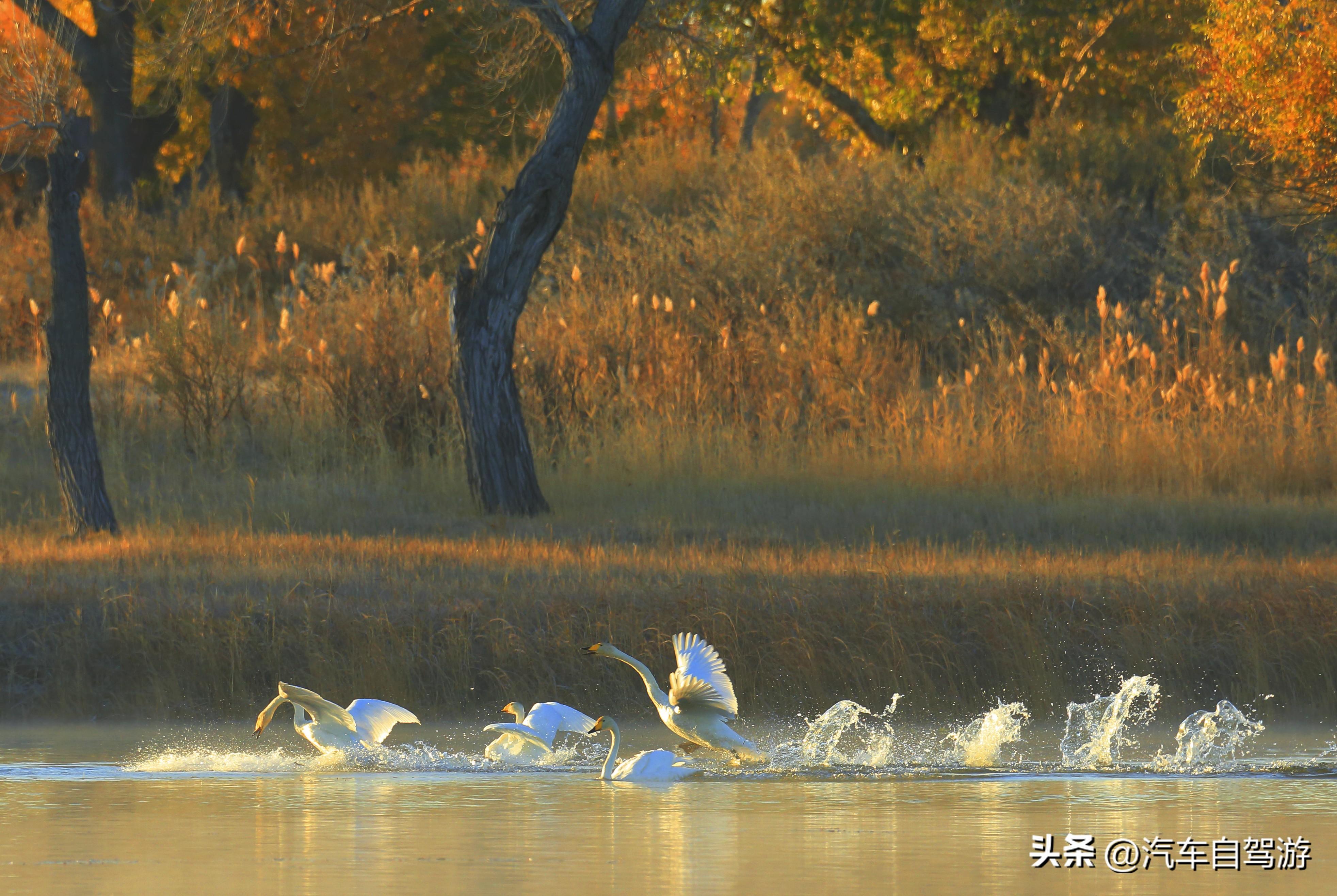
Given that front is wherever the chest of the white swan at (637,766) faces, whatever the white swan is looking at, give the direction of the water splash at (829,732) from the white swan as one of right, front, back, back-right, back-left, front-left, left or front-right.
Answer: back-right

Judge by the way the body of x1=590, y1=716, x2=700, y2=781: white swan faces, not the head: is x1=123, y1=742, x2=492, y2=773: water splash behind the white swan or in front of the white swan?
in front

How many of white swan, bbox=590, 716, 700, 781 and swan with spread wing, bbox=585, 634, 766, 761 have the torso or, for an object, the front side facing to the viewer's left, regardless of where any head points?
2

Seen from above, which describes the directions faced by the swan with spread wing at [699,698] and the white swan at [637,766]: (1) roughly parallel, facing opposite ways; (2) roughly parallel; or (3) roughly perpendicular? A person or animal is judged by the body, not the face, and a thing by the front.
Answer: roughly parallel

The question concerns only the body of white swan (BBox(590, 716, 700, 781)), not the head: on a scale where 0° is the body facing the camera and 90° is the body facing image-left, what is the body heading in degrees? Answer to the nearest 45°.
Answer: approximately 90°

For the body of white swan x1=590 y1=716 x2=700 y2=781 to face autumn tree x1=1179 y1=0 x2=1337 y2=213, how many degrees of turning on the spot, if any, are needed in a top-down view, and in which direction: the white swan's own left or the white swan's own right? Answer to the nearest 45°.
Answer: approximately 135° to the white swan's own right

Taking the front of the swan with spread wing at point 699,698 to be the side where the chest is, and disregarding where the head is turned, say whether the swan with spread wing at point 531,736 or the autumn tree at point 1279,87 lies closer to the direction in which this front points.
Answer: the swan with spread wing

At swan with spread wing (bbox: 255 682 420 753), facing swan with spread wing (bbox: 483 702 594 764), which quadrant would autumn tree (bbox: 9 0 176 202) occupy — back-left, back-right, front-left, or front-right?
back-left

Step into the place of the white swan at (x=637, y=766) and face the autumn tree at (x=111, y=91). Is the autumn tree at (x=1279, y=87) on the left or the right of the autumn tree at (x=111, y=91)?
right

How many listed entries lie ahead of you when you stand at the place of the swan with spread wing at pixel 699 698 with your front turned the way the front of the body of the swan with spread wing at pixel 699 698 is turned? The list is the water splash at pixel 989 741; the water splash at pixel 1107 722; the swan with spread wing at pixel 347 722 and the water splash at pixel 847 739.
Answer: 1

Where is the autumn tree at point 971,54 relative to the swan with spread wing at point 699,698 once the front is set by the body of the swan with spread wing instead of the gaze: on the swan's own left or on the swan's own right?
on the swan's own right

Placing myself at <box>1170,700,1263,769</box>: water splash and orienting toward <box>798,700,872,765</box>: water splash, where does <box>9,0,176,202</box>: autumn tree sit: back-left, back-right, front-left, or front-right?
front-right

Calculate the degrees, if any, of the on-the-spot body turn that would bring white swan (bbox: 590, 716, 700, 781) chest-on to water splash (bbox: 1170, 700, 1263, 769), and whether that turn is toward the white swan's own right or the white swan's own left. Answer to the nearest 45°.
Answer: approximately 180°

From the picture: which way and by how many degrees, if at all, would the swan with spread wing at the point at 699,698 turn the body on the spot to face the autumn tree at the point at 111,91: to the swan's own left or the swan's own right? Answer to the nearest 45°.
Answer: approximately 90° to the swan's own right

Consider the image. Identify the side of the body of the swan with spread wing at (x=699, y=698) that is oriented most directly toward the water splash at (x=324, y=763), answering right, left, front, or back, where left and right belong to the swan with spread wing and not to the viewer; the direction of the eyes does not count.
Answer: front

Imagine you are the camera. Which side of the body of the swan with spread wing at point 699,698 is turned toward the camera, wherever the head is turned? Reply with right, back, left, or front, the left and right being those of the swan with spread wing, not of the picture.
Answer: left

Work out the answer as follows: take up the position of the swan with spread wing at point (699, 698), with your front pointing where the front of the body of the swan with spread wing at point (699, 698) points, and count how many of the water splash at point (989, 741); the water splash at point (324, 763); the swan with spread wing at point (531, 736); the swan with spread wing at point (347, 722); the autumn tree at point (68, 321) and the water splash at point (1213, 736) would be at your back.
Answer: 2
